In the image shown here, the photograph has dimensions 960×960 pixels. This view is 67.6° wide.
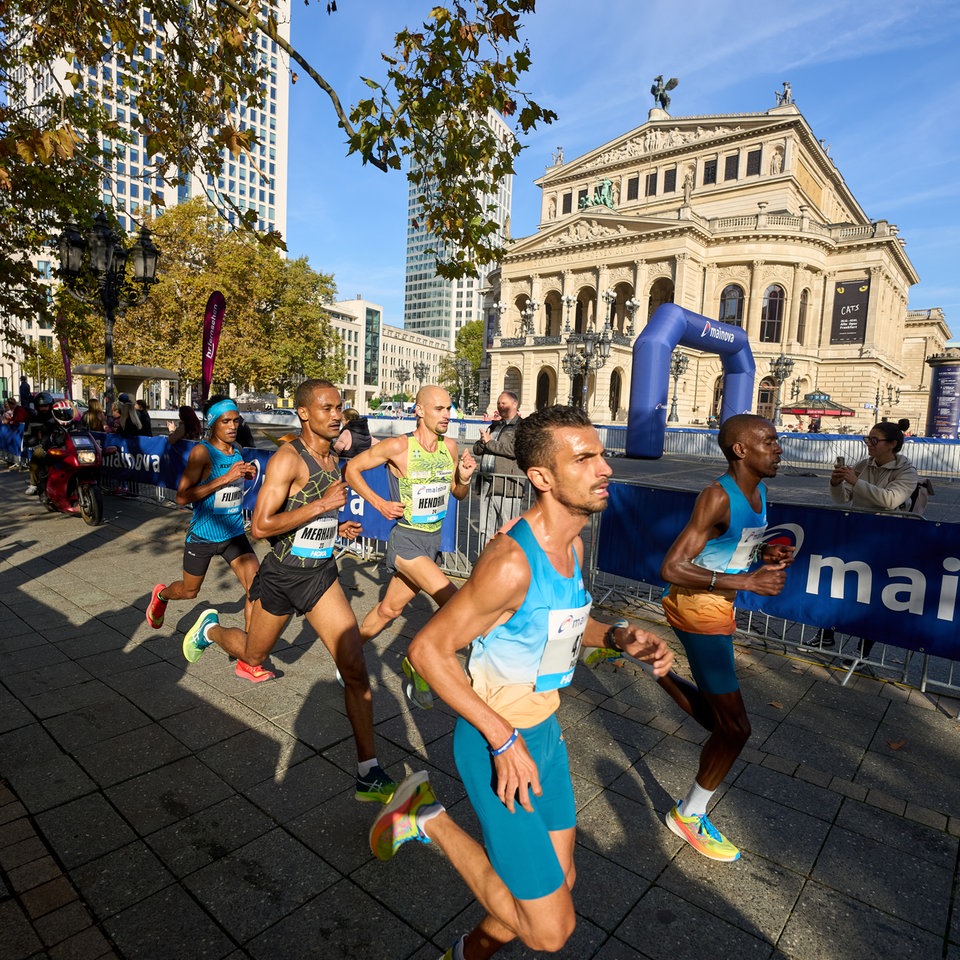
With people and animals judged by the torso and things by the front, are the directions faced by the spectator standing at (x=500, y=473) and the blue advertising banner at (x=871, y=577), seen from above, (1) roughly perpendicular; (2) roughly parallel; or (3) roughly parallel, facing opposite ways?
roughly parallel

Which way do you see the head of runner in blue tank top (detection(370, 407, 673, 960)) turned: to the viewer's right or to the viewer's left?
to the viewer's right

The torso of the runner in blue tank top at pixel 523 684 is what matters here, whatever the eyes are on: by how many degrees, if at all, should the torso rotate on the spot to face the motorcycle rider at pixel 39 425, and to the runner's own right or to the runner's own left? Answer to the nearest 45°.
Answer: approximately 180°

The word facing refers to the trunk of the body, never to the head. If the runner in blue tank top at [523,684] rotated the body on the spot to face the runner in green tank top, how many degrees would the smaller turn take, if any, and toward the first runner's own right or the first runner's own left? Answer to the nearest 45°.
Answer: approximately 135° to the first runner's own left

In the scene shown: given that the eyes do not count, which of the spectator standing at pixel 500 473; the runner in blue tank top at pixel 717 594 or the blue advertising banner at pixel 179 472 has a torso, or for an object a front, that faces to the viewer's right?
the runner in blue tank top

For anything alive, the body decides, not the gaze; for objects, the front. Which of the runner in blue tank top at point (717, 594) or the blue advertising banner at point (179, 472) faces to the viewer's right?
the runner in blue tank top

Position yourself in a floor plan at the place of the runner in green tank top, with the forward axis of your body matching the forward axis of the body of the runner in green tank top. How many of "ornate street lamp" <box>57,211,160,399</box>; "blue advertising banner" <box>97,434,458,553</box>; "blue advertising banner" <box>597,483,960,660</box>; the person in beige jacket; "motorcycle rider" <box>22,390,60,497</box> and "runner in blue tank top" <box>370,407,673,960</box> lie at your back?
3

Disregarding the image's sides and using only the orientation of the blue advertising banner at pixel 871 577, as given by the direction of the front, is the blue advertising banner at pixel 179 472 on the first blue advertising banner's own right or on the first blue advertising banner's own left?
on the first blue advertising banner's own right

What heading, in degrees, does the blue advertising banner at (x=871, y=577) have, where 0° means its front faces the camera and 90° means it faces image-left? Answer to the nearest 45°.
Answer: approximately 45°

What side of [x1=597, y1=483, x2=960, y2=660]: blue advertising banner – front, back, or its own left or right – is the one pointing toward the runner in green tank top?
front

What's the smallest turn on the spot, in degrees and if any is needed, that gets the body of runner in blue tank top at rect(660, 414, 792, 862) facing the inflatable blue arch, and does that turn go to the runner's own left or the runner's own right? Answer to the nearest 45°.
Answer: approximately 90° to the runner's own left
